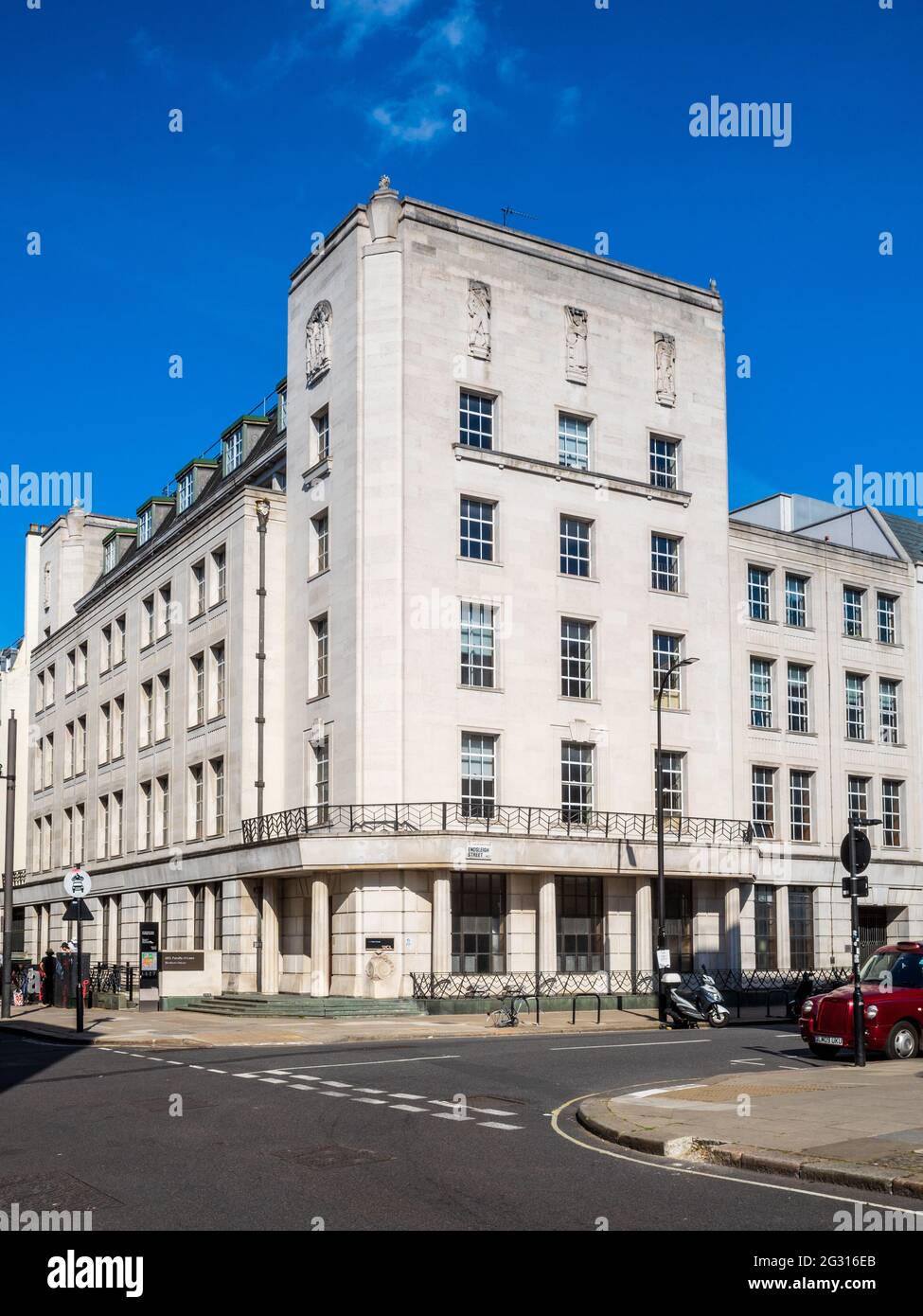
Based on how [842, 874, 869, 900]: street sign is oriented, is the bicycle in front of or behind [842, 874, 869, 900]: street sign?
in front

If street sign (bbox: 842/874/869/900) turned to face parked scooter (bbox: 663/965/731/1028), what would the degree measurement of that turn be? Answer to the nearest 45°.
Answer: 0° — it already faces it

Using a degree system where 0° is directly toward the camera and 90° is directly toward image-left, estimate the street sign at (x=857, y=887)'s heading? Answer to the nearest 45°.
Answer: approximately 180°

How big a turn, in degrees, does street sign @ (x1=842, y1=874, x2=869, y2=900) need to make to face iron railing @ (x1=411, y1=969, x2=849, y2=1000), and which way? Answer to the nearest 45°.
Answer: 0° — it already faces it

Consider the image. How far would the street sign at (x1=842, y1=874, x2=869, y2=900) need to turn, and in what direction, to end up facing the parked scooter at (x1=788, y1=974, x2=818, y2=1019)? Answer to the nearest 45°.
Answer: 0° — it already faces it

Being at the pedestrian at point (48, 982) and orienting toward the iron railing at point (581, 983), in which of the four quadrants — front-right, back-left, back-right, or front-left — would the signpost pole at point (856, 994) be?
front-right

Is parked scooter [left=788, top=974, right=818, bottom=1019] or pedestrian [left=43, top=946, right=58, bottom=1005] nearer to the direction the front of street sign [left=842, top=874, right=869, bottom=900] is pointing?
the parked scooter
